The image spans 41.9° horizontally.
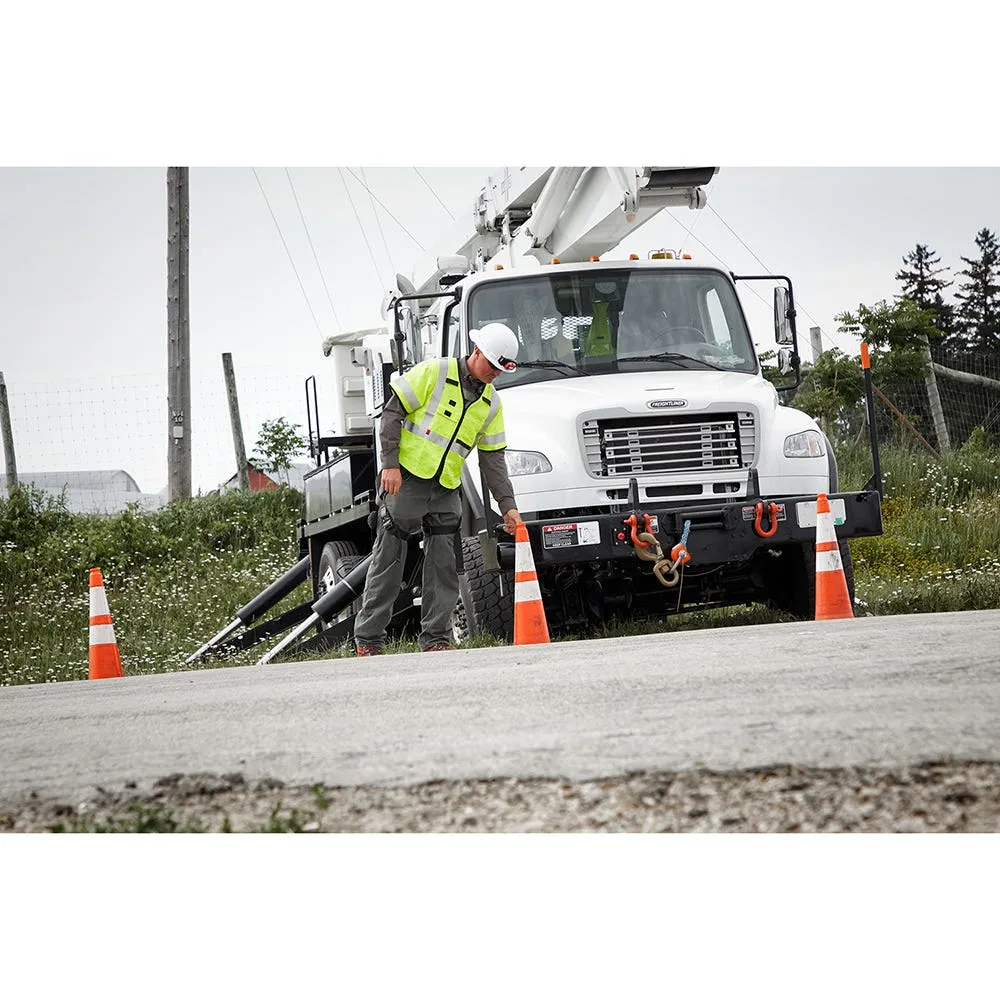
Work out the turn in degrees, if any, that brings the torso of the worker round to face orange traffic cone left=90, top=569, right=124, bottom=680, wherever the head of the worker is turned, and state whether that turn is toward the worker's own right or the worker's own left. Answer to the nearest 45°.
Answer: approximately 135° to the worker's own right

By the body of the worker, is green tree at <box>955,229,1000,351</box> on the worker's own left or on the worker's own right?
on the worker's own left

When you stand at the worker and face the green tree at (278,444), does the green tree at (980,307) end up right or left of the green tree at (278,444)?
right

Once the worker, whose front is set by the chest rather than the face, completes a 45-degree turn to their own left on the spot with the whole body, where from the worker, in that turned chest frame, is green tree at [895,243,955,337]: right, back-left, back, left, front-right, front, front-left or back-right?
front-left

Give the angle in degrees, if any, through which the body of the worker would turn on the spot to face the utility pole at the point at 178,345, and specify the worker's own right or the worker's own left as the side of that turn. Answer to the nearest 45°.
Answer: approximately 135° to the worker's own left

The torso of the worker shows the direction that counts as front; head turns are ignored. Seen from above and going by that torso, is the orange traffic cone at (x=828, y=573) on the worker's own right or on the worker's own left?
on the worker's own left

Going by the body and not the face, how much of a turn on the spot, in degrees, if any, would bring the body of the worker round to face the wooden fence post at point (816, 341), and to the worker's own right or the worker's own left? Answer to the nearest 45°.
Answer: approximately 90° to the worker's own left

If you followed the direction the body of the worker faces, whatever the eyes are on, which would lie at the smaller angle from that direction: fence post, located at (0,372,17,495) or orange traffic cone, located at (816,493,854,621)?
the orange traffic cone

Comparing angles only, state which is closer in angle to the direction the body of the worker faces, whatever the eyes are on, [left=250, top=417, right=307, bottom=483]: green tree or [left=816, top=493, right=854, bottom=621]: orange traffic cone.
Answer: the orange traffic cone

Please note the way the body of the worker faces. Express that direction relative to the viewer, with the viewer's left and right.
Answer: facing the viewer and to the right of the viewer

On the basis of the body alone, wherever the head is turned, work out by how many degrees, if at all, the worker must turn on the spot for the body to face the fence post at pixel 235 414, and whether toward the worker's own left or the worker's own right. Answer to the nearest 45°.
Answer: approximately 135° to the worker's own left
